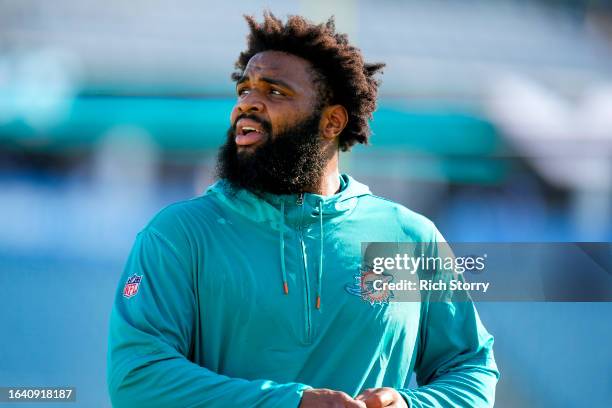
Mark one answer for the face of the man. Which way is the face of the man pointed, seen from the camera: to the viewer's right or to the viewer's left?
to the viewer's left

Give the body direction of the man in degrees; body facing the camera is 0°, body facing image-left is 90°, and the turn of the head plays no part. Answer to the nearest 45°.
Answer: approximately 0°
